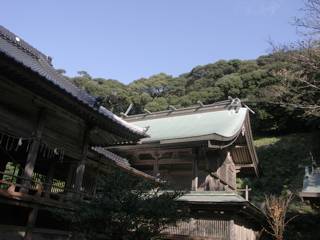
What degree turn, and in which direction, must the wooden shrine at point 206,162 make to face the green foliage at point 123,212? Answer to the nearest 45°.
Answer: approximately 45° to its left

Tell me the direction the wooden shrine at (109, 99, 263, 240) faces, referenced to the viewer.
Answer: facing the viewer and to the left of the viewer
